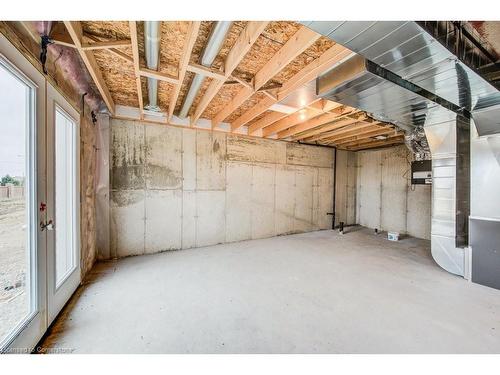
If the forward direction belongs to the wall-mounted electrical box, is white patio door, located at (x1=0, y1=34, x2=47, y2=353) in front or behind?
in front

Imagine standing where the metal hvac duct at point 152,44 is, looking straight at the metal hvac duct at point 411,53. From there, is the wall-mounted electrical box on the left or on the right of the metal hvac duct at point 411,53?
left

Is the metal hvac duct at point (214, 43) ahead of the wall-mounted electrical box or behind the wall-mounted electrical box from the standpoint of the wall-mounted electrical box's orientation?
ahead

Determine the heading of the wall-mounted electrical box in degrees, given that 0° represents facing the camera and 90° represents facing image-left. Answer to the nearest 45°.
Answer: approximately 0°

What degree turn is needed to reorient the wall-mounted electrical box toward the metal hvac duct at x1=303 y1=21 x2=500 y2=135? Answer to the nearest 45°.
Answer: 0° — it already faces it

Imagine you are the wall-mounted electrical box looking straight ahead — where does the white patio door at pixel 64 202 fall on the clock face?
The white patio door is roughly at 1 o'clock from the wall-mounted electrical box.

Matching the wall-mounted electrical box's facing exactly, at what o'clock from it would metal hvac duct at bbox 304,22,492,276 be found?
The metal hvac duct is roughly at 12 o'clock from the wall-mounted electrical box.

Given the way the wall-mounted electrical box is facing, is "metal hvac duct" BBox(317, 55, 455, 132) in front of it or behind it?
in front

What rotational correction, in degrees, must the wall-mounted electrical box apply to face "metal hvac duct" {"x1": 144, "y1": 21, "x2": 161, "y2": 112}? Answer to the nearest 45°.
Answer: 0° — it already faces it
